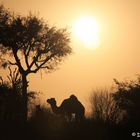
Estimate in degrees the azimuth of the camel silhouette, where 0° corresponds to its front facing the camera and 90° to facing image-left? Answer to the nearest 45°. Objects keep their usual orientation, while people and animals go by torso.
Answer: approximately 90°
